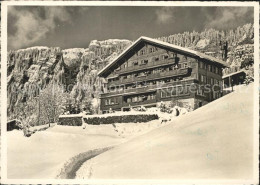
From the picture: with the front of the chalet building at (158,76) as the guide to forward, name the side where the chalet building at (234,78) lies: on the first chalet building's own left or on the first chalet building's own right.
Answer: on the first chalet building's own left

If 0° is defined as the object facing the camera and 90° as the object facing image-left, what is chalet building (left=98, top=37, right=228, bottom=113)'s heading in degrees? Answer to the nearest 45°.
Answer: approximately 45°

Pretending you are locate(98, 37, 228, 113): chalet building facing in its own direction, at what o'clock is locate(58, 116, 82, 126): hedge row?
The hedge row is roughly at 1 o'clock from the chalet building.

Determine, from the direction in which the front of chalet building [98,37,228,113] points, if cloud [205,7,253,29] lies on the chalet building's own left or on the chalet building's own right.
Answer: on the chalet building's own left

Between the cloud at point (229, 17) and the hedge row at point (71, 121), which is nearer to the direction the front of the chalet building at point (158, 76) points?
the hedge row
